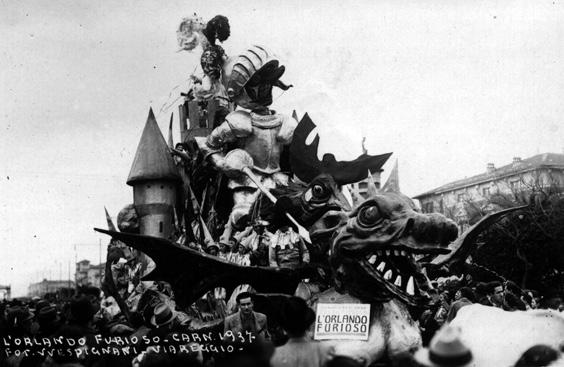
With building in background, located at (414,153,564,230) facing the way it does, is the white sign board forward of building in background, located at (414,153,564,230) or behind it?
forward

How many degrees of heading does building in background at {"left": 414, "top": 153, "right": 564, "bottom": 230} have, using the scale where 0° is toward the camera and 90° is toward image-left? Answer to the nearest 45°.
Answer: approximately 45°

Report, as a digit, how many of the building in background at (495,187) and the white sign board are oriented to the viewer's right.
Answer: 0

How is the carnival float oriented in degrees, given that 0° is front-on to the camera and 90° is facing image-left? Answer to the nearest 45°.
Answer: approximately 315°

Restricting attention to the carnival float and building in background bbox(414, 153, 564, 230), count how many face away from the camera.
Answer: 0

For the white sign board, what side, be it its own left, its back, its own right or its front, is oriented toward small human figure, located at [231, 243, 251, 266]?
back

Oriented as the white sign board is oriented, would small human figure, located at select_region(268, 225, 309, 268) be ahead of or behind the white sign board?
behind

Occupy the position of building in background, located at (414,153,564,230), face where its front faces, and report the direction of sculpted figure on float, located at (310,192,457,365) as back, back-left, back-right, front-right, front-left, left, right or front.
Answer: front-left

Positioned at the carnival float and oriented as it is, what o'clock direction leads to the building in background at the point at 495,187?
The building in background is roughly at 8 o'clock from the carnival float.

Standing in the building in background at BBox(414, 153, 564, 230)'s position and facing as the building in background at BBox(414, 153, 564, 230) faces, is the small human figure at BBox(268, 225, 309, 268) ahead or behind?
ahead

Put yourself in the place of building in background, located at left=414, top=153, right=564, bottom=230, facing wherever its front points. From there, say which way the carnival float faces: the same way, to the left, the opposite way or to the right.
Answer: to the left

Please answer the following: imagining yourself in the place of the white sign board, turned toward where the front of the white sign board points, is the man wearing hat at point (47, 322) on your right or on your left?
on your right
